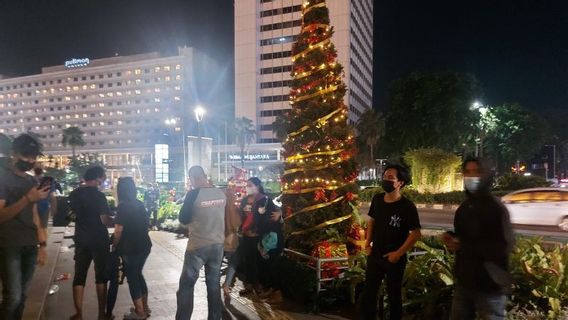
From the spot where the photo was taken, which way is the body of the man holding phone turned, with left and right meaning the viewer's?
facing the viewer and to the right of the viewer

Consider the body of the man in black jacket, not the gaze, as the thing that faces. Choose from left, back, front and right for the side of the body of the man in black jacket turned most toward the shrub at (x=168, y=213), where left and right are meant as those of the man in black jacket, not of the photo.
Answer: right

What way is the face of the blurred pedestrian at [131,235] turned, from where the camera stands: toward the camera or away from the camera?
away from the camera

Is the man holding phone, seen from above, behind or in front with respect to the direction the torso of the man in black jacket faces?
in front

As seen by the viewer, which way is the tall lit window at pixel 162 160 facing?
toward the camera

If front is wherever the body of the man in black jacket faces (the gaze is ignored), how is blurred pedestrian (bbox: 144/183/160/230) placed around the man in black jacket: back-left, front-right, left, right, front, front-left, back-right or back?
right

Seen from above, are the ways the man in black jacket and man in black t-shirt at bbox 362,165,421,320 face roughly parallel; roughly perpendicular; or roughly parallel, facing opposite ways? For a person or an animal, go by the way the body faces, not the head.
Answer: roughly parallel

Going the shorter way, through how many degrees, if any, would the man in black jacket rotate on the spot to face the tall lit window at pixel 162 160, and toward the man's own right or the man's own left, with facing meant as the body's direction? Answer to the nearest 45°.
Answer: approximately 90° to the man's own right

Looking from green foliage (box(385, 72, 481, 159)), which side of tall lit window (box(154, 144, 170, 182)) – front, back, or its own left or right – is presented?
left

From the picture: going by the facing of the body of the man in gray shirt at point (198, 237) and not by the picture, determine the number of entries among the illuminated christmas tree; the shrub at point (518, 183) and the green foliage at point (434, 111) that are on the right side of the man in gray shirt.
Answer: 3

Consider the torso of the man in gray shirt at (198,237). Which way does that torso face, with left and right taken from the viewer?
facing away from the viewer and to the left of the viewer

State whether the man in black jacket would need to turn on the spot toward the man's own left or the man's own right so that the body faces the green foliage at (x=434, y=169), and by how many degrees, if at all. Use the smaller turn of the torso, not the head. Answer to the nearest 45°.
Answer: approximately 135° to the man's own right

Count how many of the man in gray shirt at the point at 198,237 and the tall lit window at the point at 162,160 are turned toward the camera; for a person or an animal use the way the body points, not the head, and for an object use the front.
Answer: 1

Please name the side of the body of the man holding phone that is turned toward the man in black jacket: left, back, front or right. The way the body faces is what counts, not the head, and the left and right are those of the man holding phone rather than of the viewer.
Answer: front

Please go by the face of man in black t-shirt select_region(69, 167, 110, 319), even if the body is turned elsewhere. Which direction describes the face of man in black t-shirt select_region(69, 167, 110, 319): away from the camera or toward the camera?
away from the camera

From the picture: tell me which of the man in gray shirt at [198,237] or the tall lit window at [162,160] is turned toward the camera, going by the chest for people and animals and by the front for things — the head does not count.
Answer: the tall lit window

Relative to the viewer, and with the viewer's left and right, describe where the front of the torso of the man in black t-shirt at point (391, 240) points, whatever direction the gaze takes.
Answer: facing the viewer and to the left of the viewer
